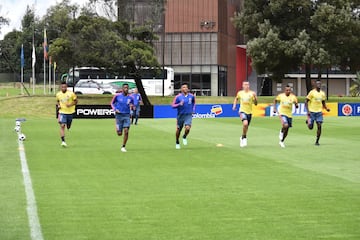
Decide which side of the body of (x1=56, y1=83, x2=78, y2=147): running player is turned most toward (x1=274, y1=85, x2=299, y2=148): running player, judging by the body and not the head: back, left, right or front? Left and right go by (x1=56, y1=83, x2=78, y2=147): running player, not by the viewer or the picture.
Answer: left

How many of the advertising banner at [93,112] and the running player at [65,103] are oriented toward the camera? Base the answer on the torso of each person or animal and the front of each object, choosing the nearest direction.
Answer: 2

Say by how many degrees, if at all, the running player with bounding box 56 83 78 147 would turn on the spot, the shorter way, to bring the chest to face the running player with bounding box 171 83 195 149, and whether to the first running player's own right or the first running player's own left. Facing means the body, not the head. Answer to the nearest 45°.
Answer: approximately 45° to the first running player's own left

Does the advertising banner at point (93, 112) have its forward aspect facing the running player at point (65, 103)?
yes

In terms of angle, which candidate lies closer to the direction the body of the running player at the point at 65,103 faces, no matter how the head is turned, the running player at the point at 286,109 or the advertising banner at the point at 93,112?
the running player

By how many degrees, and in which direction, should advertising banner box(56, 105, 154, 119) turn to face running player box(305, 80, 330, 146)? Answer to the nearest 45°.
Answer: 0° — it already faces them

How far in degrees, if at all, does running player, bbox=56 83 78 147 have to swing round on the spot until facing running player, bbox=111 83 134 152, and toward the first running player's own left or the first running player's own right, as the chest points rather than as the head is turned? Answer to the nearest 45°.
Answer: approximately 45° to the first running player's own left

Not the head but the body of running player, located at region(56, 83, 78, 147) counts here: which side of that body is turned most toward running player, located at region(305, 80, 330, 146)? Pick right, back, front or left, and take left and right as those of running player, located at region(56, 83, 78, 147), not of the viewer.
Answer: left

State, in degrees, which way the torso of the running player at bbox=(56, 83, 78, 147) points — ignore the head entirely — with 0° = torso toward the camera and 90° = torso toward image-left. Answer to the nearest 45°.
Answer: approximately 0°

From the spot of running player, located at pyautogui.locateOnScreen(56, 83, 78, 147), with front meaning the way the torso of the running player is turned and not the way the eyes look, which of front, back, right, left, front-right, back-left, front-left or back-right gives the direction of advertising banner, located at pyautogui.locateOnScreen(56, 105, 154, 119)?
back

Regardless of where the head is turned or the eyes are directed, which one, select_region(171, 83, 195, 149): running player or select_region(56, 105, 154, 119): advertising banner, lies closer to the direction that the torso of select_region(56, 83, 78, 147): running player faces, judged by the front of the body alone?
the running player
